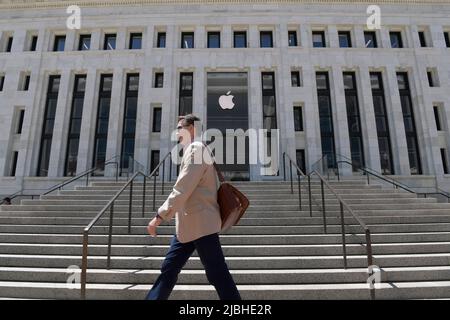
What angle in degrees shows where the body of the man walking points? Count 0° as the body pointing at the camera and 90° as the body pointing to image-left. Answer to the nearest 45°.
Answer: approximately 90°

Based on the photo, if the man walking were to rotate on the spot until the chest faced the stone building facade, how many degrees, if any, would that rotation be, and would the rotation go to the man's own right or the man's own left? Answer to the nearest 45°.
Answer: approximately 90° to the man's own right

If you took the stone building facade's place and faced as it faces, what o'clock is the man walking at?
The man walking is roughly at 12 o'clock from the stone building facade.

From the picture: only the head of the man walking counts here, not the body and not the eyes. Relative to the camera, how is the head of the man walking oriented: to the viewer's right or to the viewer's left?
to the viewer's left

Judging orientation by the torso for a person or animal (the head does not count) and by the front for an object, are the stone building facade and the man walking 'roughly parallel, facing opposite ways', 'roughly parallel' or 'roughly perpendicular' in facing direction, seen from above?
roughly perpendicular

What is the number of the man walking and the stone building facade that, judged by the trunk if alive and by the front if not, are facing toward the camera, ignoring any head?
1

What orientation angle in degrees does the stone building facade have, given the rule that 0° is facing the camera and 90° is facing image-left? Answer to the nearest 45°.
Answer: approximately 0°
